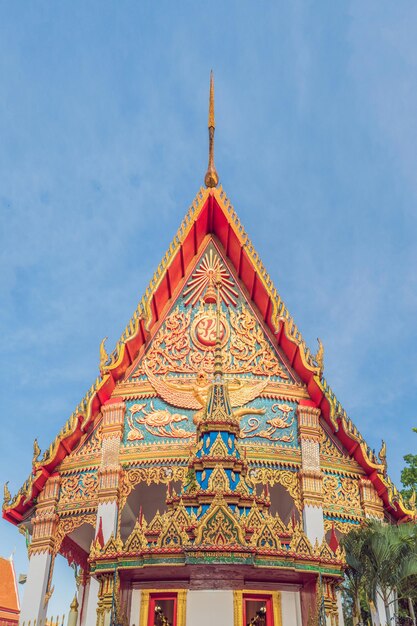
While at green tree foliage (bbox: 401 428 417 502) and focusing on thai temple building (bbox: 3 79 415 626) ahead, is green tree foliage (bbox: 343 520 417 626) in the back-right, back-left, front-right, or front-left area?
front-left

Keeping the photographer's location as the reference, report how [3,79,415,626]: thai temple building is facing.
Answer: facing the viewer

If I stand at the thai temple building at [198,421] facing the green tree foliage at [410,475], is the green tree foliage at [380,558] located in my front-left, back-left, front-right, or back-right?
front-right

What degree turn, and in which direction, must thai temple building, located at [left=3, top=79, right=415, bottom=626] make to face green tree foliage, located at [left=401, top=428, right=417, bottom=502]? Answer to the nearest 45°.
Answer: approximately 135° to its left

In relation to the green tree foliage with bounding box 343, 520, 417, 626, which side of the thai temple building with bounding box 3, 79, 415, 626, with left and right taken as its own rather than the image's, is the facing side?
left
